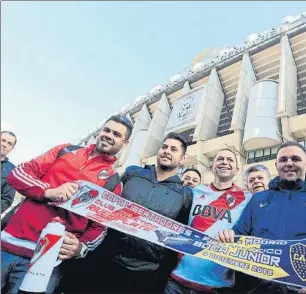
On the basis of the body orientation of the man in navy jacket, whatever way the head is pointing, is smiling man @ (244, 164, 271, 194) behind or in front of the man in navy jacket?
behind

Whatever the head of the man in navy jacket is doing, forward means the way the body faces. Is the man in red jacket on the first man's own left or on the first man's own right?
on the first man's own right

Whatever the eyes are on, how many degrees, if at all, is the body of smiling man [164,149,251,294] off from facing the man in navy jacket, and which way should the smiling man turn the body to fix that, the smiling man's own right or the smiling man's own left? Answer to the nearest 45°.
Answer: approximately 90° to the smiling man's own left

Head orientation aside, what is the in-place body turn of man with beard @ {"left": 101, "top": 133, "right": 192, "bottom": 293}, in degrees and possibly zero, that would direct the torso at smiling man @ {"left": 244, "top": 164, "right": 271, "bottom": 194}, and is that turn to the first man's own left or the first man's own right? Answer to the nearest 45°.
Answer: approximately 135° to the first man's own left

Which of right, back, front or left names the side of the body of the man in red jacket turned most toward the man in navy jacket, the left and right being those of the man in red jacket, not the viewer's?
left

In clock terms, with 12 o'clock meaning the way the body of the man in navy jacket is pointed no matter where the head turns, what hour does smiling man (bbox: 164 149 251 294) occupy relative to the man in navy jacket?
The smiling man is roughly at 3 o'clock from the man in navy jacket.

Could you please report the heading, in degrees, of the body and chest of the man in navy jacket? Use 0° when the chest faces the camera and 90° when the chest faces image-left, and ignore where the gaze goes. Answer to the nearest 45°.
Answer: approximately 0°
